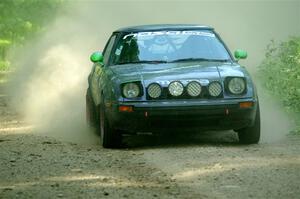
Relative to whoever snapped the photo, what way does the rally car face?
facing the viewer
